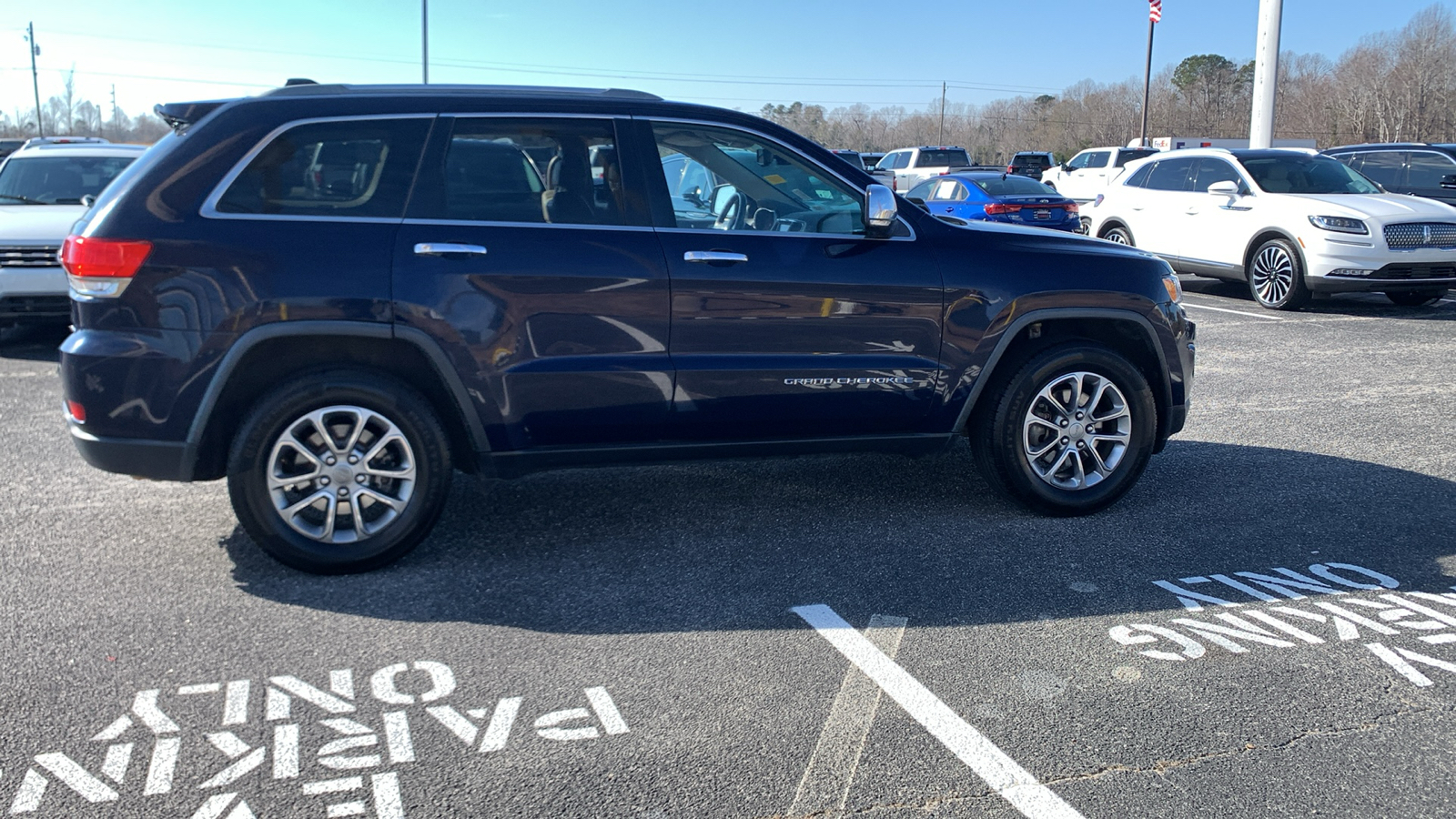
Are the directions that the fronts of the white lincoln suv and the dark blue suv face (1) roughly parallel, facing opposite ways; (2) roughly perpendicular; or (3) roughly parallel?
roughly perpendicular

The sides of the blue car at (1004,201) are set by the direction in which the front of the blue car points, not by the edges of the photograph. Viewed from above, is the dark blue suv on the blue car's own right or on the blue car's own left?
on the blue car's own left

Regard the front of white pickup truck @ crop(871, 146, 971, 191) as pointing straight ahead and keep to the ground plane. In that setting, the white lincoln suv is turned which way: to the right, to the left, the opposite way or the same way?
the opposite way

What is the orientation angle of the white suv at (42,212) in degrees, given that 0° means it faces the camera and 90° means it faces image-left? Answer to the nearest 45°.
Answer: approximately 0°

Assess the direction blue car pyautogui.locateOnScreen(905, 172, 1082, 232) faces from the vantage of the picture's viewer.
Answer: facing away from the viewer and to the left of the viewer

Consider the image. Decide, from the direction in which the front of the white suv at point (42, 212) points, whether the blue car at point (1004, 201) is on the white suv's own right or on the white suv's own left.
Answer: on the white suv's own left

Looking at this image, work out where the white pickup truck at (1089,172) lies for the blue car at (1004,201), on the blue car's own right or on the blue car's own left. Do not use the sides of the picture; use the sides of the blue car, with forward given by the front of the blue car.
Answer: on the blue car's own right

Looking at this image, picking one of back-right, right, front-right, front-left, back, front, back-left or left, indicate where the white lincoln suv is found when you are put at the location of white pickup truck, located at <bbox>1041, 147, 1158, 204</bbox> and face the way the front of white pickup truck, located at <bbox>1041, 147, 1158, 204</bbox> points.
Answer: back-left

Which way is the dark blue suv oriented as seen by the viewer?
to the viewer's right
